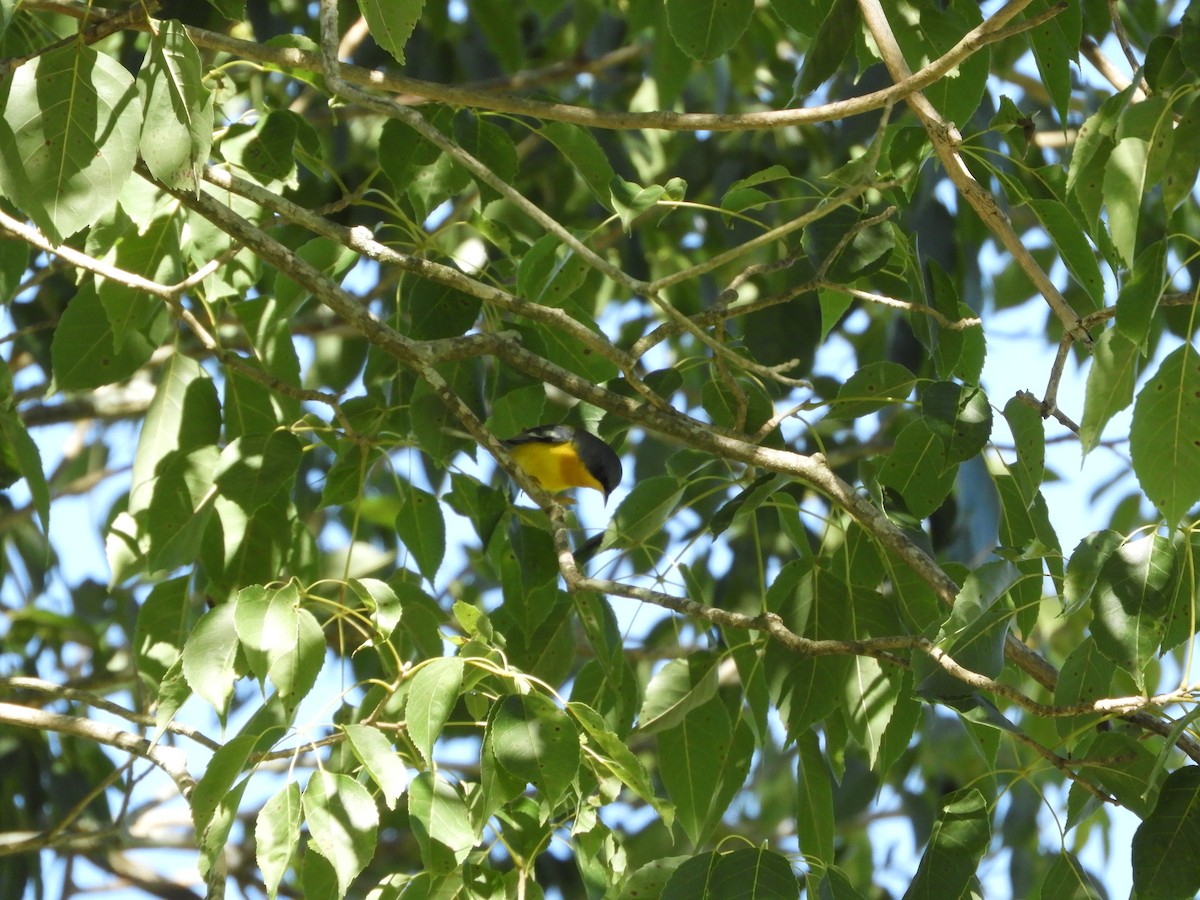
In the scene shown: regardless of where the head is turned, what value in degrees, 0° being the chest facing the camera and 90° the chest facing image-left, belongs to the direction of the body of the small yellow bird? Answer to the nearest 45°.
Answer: approximately 270°
